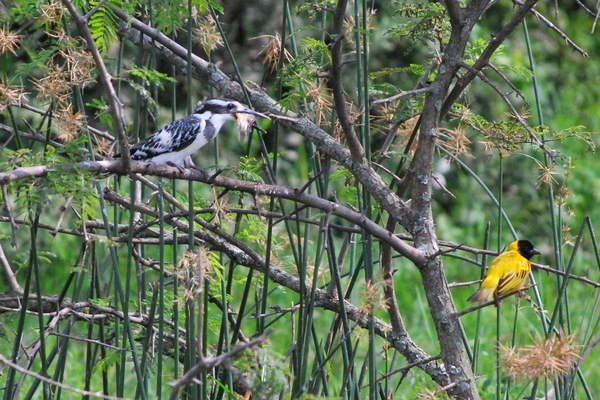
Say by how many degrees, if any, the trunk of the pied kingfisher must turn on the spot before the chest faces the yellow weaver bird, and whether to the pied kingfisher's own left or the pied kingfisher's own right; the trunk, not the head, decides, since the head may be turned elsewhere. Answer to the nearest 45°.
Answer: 0° — it already faces it

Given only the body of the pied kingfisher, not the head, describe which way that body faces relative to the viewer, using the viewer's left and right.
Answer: facing to the right of the viewer
